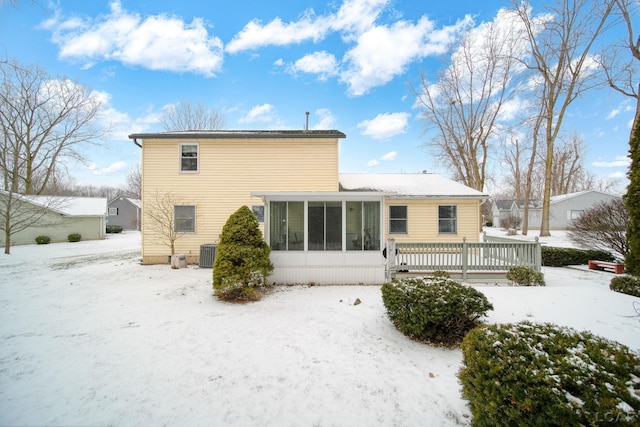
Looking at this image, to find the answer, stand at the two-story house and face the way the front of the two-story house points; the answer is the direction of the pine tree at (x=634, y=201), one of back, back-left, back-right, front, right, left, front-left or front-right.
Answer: back-right

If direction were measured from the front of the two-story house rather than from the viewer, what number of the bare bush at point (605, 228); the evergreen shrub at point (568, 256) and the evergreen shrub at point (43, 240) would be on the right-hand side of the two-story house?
2

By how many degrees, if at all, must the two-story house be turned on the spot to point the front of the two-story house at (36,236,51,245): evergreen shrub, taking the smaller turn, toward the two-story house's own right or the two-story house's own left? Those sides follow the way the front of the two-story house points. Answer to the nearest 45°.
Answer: approximately 45° to the two-story house's own left

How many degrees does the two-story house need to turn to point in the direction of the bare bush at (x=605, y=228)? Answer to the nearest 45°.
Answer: approximately 90° to its right

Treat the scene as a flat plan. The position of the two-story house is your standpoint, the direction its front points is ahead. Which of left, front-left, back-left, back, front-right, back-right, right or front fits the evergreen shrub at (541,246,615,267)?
right

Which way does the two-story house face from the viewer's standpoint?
away from the camera

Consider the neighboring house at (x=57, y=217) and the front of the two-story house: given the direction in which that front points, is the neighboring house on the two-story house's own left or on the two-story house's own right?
on the two-story house's own left

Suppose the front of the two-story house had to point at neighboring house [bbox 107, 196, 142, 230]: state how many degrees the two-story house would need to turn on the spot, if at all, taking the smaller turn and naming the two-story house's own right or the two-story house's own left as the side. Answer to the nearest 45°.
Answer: approximately 45° to the two-story house's own left

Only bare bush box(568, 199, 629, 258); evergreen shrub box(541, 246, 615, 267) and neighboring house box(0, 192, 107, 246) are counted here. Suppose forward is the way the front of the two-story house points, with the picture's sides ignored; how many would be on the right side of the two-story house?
2

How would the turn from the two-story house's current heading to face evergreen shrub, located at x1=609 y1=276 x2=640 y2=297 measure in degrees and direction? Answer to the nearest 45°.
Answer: approximately 135° to its right
